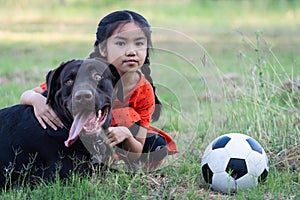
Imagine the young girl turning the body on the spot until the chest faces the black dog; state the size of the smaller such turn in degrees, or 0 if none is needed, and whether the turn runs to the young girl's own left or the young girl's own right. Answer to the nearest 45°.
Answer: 0° — they already face it

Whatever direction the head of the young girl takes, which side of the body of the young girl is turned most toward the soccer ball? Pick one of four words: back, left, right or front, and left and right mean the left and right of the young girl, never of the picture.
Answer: left

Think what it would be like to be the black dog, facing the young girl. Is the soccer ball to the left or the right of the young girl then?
right

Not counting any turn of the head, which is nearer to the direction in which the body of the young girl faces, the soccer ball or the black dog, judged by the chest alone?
the black dog

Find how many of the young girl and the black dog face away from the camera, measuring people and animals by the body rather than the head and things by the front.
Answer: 0

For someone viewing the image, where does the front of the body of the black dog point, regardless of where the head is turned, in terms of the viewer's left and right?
facing the viewer and to the right of the viewer

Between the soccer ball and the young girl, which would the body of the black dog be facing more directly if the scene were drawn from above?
the soccer ball

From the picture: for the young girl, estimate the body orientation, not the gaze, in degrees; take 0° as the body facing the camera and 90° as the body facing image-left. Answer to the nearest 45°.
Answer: approximately 45°

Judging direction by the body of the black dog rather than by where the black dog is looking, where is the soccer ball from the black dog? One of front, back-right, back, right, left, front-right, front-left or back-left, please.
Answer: front-left
